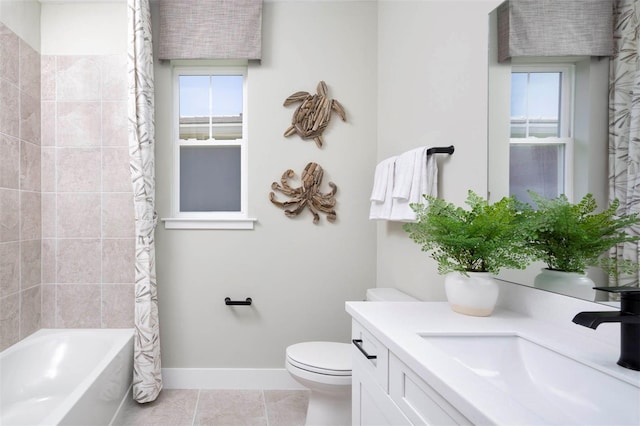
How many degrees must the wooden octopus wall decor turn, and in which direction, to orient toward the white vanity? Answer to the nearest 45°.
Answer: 0° — it already faces it

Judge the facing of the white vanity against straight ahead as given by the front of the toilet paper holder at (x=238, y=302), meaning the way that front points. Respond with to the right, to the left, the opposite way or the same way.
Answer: to the right

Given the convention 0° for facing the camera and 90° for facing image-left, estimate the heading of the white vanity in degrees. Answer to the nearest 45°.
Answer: approximately 45°
